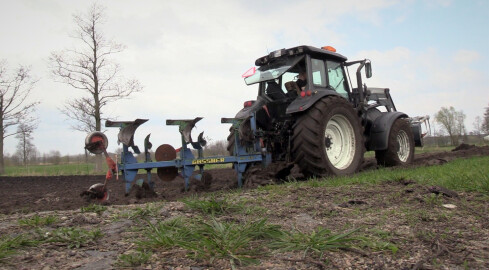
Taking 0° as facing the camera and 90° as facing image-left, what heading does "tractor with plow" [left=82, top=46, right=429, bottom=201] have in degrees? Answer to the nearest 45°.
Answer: approximately 225°
